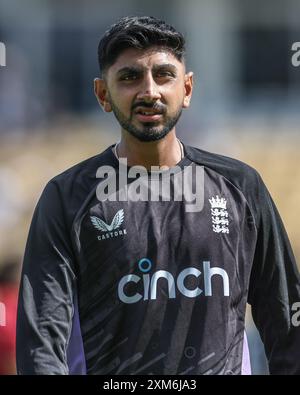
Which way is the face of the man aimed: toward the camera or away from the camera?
toward the camera

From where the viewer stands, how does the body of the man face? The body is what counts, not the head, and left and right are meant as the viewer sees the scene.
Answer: facing the viewer
